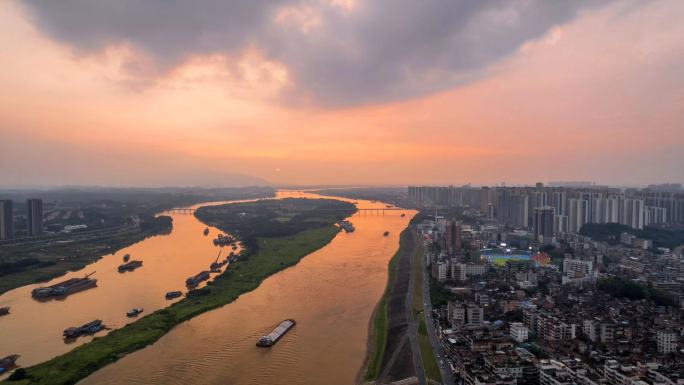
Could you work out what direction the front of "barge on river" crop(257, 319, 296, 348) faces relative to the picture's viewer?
facing away from the viewer and to the right of the viewer

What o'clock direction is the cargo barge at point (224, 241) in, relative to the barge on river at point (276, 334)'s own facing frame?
The cargo barge is roughly at 10 o'clock from the barge on river.

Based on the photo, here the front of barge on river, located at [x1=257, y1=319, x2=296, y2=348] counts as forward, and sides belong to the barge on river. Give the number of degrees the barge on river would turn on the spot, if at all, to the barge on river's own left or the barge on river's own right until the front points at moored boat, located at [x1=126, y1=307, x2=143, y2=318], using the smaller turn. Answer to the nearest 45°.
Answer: approximately 90° to the barge on river's own left

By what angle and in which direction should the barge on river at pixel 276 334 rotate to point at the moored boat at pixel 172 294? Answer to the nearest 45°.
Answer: approximately 90° to its left

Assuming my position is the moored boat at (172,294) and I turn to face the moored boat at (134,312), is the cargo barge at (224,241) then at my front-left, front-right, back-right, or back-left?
back-right

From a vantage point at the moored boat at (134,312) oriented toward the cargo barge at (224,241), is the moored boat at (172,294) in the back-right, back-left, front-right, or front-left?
front-right

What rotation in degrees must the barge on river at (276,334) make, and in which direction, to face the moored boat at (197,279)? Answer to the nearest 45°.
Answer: approximately 90° to its left

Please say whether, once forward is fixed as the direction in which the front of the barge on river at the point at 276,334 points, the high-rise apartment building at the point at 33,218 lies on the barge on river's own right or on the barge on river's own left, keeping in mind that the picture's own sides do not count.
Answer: on the barge on river's own left

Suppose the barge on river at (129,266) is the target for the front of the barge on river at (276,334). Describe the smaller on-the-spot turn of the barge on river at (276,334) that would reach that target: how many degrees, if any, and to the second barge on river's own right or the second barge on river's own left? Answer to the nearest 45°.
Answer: approximately 90° to the second barge on river's own left

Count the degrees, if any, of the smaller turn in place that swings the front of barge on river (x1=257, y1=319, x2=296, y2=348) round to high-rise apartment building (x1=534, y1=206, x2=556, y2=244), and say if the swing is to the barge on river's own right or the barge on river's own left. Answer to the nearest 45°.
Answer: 0° — it already faces it

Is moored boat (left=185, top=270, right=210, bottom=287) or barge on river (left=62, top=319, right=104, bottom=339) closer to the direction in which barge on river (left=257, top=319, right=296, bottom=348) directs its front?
the moored boat

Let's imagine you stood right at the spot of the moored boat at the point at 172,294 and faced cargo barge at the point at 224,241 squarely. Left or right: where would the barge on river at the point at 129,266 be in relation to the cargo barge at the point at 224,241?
left

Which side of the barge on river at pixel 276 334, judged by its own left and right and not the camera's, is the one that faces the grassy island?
left

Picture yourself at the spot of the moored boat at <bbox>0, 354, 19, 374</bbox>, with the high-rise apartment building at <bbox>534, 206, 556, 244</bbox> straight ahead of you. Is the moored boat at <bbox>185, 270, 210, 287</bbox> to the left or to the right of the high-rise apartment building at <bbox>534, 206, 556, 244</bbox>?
left
